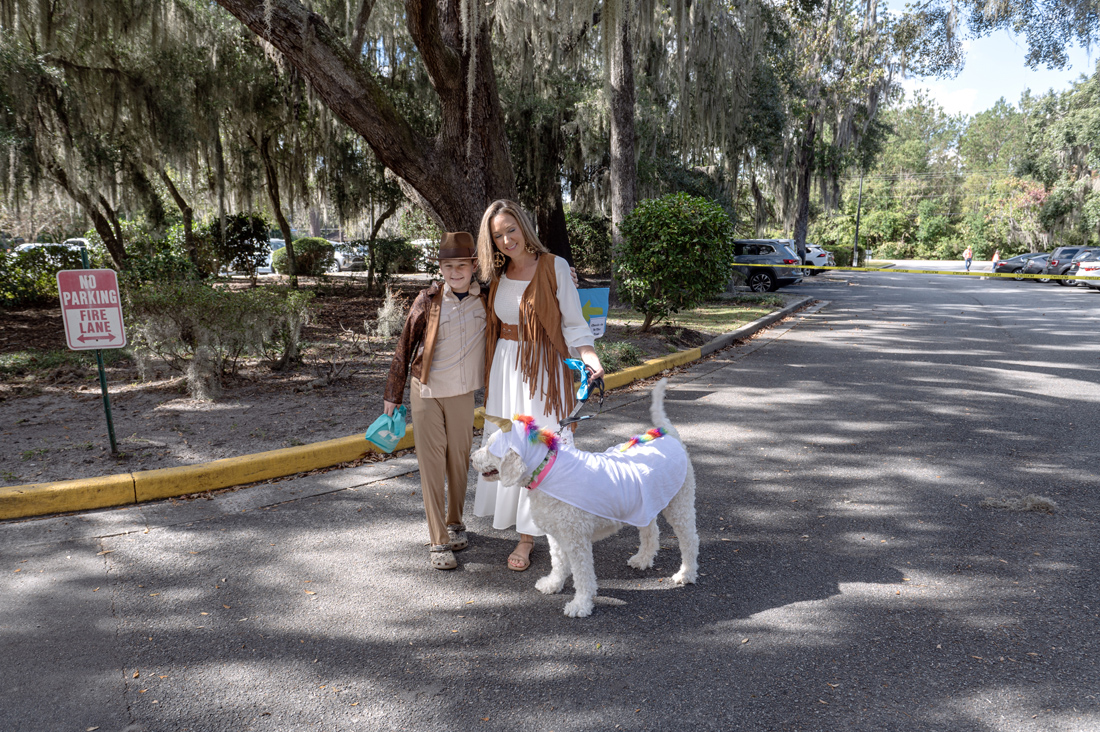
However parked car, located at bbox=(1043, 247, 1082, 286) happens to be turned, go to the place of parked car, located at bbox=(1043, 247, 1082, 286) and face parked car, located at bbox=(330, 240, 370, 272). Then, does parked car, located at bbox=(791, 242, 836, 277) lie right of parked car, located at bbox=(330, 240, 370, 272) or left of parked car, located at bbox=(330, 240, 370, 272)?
right

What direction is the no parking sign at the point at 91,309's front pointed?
toward the camera

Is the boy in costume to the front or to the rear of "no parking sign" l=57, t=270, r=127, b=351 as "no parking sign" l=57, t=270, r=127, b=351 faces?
to the front

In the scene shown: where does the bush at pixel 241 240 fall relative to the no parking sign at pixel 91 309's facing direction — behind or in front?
behind

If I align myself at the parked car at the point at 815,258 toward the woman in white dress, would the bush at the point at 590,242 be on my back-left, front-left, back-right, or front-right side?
front-right

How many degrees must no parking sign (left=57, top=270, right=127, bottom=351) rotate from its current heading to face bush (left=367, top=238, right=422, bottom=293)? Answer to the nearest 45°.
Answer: approximately 135° to its left

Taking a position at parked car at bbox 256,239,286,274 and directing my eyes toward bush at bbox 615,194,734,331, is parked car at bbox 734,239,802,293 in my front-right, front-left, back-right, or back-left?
front-left

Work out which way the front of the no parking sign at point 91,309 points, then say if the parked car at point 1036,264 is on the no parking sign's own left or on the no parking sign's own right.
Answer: on the no parking sign's own left

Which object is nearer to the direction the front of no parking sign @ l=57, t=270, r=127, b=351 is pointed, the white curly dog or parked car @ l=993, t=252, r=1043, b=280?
the white curly dog

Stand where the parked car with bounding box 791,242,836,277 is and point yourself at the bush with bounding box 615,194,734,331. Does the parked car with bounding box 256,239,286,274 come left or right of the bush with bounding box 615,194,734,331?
right

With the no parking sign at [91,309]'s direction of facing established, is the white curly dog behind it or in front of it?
in front

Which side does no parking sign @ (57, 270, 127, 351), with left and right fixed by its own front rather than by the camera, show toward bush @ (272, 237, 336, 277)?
back
